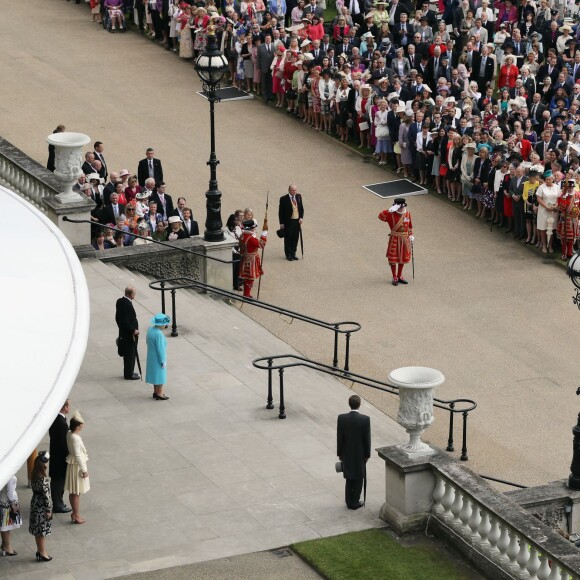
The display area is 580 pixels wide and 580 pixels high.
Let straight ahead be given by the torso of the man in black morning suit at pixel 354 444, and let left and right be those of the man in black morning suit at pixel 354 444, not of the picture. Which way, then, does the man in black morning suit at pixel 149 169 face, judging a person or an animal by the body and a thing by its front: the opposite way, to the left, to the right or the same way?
the opposite way

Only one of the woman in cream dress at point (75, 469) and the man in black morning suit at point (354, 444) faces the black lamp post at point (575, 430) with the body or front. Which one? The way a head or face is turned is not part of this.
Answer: the woman in cream dress

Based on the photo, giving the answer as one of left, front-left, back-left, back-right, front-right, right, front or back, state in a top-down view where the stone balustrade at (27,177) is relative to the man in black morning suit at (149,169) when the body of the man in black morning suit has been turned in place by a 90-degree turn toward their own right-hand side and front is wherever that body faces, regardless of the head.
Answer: front-left

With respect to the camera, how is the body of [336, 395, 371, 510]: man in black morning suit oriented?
away from the camera

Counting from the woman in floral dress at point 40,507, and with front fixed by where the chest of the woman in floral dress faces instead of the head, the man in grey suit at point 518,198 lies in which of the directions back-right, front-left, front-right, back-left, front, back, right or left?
front-left

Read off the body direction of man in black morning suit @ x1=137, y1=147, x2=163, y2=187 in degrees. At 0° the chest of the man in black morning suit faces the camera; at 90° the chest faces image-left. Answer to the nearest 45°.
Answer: approximately 0°

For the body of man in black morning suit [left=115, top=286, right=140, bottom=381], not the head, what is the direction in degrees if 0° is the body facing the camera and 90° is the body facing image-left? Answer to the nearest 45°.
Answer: approximately 270°

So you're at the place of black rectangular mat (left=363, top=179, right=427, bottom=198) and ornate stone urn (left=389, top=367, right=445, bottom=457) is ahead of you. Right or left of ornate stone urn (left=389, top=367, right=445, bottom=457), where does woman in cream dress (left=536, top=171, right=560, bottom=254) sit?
left

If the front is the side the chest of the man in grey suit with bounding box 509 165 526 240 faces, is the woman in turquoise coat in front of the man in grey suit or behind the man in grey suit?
in front
